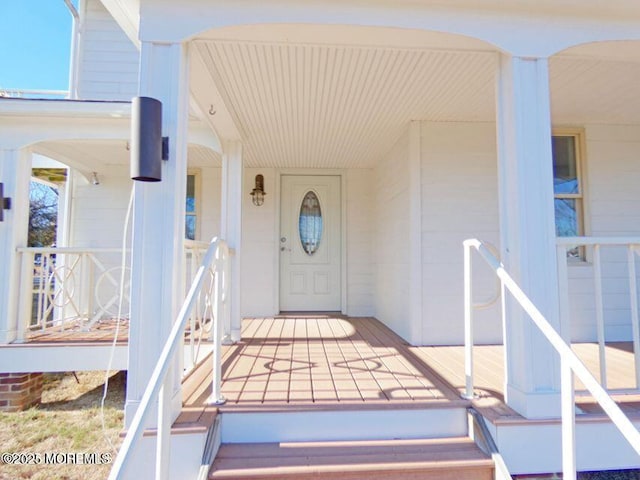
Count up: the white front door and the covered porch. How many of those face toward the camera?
2

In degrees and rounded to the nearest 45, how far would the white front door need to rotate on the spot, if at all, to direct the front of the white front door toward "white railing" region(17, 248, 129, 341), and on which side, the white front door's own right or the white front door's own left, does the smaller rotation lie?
approximately 45° to the white front door's own right

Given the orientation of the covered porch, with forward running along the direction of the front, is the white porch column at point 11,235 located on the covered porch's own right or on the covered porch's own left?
on the covered porch's own right

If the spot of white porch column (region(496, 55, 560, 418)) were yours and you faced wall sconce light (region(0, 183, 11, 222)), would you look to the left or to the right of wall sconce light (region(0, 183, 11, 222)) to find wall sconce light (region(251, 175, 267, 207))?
right

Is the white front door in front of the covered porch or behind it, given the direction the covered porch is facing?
behind

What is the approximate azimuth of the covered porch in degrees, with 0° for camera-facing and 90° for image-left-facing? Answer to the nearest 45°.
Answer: approximately 0°

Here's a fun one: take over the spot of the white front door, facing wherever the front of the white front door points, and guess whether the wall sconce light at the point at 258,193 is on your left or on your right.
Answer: on your right
